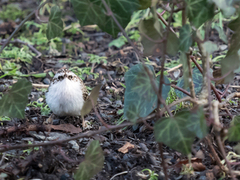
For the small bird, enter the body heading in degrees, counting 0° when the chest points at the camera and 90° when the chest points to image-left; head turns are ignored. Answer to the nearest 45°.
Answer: approximately 0°

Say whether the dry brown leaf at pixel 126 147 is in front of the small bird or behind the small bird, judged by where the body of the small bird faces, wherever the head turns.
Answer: in front

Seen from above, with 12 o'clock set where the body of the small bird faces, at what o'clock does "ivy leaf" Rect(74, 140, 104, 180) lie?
The ivy leaf is roughly at 12 o'clock from the small bird.
